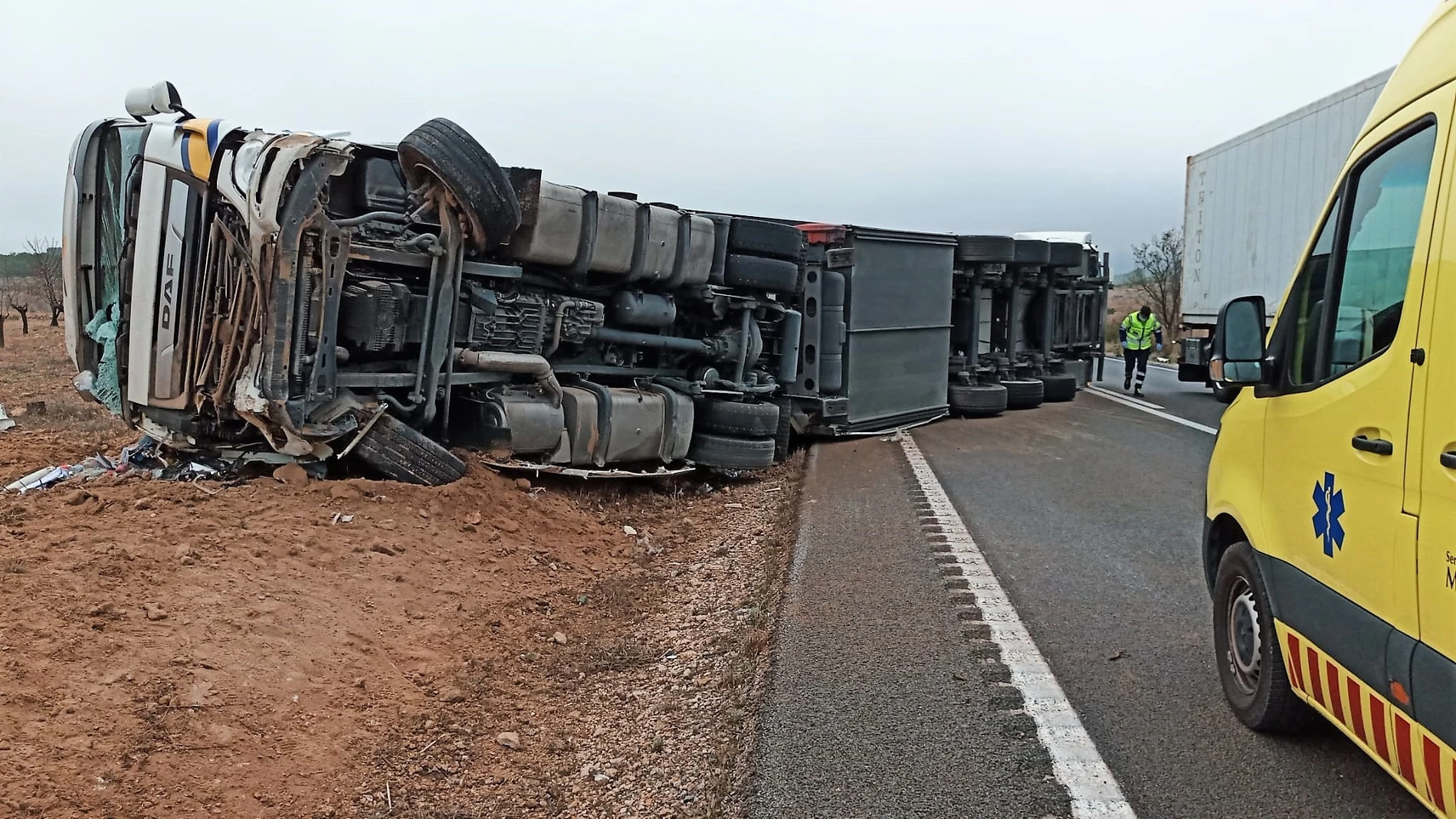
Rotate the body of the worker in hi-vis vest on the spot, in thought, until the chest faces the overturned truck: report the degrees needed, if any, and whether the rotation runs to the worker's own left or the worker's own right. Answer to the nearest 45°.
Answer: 0° — they already face it

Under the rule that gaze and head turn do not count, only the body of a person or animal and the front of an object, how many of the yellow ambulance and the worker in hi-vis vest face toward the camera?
1

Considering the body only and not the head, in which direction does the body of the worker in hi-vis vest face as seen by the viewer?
toward the camera

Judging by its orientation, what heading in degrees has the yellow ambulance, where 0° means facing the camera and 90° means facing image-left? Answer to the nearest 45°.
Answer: approximately 135°

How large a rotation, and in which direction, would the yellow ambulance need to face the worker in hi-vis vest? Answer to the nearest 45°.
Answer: approximately 45° to its right

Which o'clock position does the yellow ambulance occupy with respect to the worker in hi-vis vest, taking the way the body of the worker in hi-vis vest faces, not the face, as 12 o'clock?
The yellow ambulance is roughly at 12 o'clock from the worker in hi-vis vest.

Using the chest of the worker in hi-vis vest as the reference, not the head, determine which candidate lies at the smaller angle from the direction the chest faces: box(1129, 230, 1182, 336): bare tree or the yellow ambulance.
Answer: the yellow ambulance

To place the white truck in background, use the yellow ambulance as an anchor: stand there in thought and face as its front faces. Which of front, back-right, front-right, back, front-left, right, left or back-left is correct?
front-right
